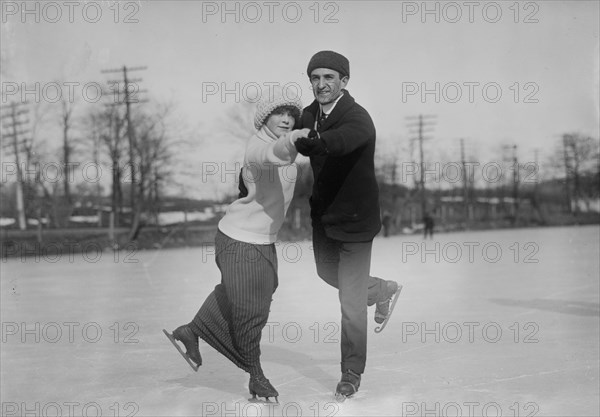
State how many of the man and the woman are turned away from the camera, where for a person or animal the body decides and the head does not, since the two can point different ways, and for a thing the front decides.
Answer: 0

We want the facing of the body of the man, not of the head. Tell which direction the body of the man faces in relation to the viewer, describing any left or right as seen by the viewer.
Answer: facing the viewer and to the left of the viewer

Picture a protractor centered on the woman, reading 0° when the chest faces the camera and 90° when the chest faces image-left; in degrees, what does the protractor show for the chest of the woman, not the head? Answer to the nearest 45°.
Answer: approximately 315°
